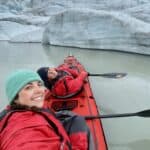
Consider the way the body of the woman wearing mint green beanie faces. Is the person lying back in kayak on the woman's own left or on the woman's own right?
on the woman's own left
